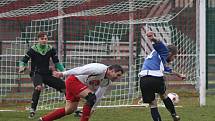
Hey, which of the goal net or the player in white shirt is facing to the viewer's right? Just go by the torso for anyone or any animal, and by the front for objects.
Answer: the player in white shirt

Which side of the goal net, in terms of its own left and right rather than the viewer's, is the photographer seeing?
front

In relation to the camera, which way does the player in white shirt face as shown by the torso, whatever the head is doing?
to the viewer's right

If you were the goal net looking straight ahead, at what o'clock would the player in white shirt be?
The player in white shirt is roughly at 12 o'clock from the goal net.

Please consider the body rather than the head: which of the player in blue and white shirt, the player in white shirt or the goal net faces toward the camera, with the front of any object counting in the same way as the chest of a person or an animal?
the goal net

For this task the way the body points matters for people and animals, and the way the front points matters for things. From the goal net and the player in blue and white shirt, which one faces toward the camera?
the goal net

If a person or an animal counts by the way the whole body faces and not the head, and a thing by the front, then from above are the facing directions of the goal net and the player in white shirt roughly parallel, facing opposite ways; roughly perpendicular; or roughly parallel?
roughly perpendicular
